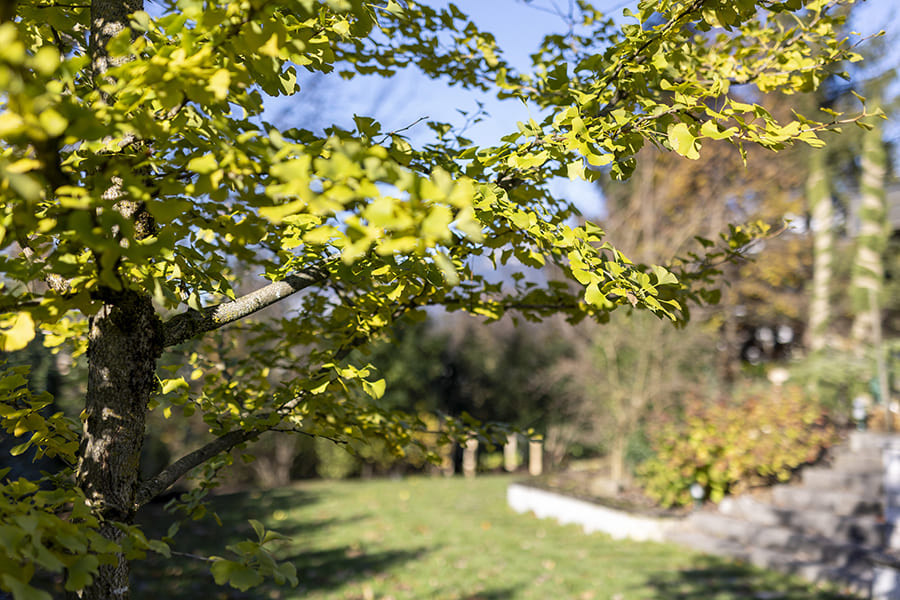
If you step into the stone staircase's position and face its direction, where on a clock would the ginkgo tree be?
The ginkgo tree is roughly at 11 o'clock from the stone staircase.

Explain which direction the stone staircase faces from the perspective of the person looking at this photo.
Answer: facing the viewer and to the left of the viewer
